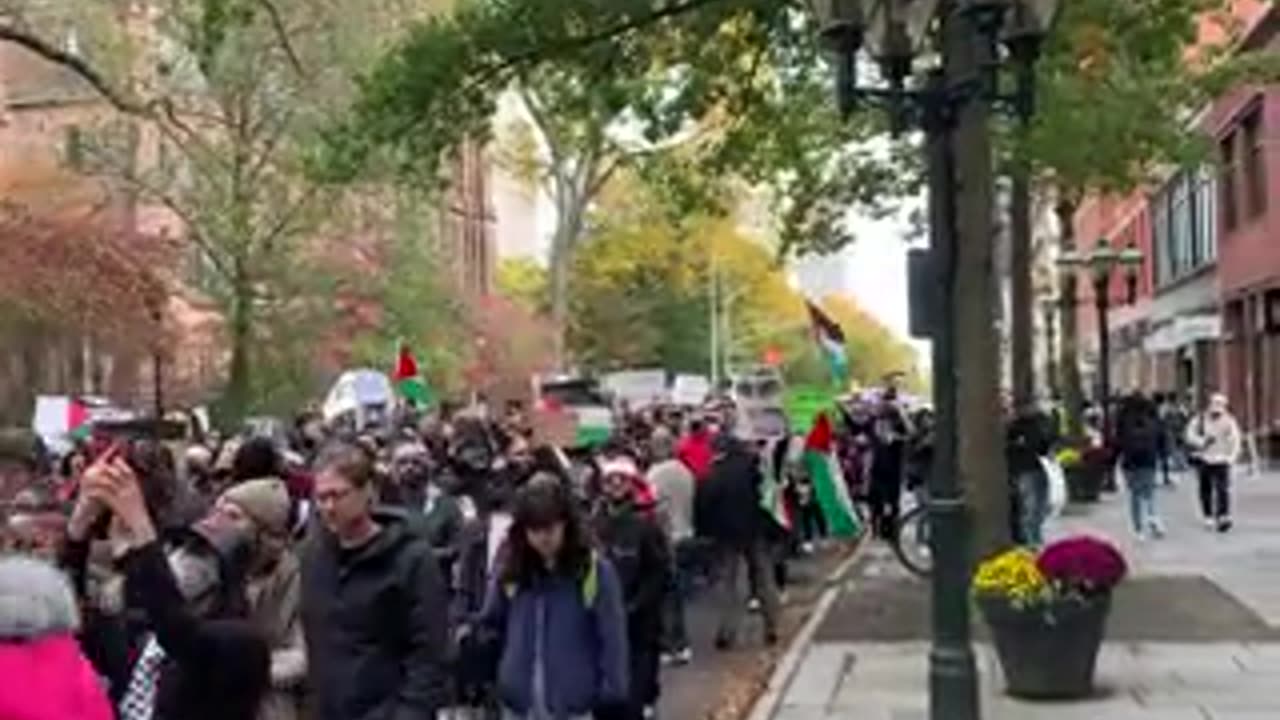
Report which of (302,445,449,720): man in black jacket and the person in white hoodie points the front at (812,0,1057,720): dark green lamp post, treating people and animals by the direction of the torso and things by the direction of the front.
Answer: the person in white hoodie

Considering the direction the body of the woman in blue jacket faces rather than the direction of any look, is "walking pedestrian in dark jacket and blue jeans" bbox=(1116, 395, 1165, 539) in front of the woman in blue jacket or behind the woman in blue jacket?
behind

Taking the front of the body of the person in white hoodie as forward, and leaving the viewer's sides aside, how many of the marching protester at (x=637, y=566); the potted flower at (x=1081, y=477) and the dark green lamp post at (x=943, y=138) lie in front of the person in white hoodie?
2

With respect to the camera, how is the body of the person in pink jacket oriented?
away from the camera

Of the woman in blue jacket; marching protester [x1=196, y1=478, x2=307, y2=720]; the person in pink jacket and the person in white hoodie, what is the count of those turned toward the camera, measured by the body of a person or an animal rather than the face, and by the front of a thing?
2

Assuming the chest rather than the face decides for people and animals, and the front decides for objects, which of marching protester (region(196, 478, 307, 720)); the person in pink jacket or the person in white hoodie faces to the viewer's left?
the marching protester

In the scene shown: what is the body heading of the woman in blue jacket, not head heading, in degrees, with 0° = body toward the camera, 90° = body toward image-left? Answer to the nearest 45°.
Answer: approximately 0°
